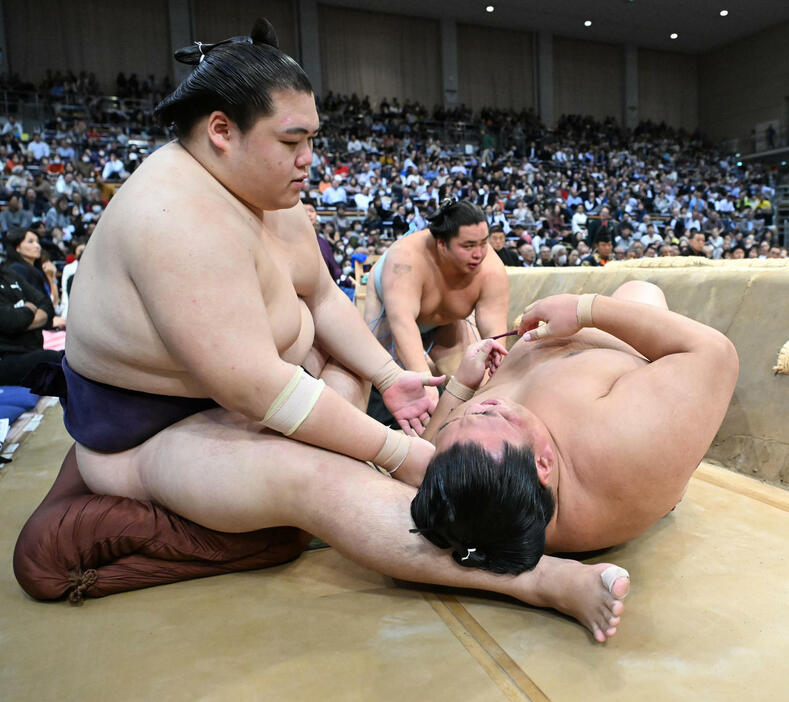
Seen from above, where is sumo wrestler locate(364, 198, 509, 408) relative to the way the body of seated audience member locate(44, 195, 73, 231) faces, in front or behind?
in front

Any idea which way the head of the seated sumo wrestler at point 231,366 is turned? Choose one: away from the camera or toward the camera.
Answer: toward the camera

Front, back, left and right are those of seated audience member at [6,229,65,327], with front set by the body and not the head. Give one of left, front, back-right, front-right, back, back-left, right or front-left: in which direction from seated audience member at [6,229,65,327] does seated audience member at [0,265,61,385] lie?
front-right

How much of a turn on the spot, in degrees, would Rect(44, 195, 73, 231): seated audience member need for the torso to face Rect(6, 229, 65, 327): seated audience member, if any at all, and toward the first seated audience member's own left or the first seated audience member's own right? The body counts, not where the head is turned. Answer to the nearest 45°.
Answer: approximately 45° to the first seated audience member's own right

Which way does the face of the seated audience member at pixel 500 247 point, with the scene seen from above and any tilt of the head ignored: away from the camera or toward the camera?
toward the camera

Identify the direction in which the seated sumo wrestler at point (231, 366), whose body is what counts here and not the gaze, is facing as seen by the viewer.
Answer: to the viewer's right

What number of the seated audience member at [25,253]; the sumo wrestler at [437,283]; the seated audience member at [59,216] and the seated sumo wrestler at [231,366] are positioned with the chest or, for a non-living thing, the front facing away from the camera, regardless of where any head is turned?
0

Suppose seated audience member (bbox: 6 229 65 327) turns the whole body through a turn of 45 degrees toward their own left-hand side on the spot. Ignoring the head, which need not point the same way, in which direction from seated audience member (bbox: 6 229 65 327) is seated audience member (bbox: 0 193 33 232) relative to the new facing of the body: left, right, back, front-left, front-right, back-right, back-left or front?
left

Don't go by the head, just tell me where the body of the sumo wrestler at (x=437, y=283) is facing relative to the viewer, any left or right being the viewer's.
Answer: facing the viewer and to the right of the viewer

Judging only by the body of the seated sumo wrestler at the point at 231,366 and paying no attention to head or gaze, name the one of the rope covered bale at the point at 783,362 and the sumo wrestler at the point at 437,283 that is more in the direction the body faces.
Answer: the rope covered bale

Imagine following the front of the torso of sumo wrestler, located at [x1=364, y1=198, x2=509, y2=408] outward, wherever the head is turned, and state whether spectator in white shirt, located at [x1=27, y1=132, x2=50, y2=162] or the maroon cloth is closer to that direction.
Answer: the maroon cloth

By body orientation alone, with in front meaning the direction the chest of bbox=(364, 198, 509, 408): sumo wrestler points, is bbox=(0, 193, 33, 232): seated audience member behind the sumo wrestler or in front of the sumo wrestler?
behind
